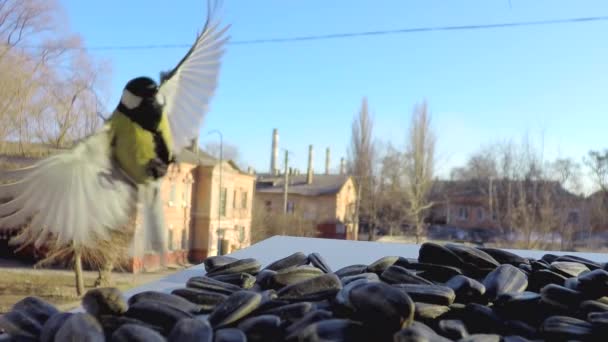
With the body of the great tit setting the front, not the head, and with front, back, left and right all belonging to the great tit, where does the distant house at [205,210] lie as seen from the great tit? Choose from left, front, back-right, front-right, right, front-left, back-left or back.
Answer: back-left

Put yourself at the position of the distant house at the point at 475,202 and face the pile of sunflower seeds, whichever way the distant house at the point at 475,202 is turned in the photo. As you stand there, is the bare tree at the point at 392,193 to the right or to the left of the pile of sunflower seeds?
right

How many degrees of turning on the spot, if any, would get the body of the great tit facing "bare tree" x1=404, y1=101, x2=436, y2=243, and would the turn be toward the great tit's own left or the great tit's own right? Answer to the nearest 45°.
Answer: approximately 90° to the great tit's own left

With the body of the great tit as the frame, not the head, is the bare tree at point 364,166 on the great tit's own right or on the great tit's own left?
on the great tit's own left

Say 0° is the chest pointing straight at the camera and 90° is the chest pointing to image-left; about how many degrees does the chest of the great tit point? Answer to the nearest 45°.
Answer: approximately 315°

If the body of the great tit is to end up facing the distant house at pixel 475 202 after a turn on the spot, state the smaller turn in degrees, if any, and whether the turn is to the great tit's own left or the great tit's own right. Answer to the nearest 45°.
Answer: approximately 90° to the great tit's own left
